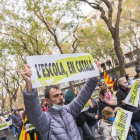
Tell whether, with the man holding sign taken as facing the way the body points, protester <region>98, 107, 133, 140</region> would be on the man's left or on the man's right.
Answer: on the man's left
